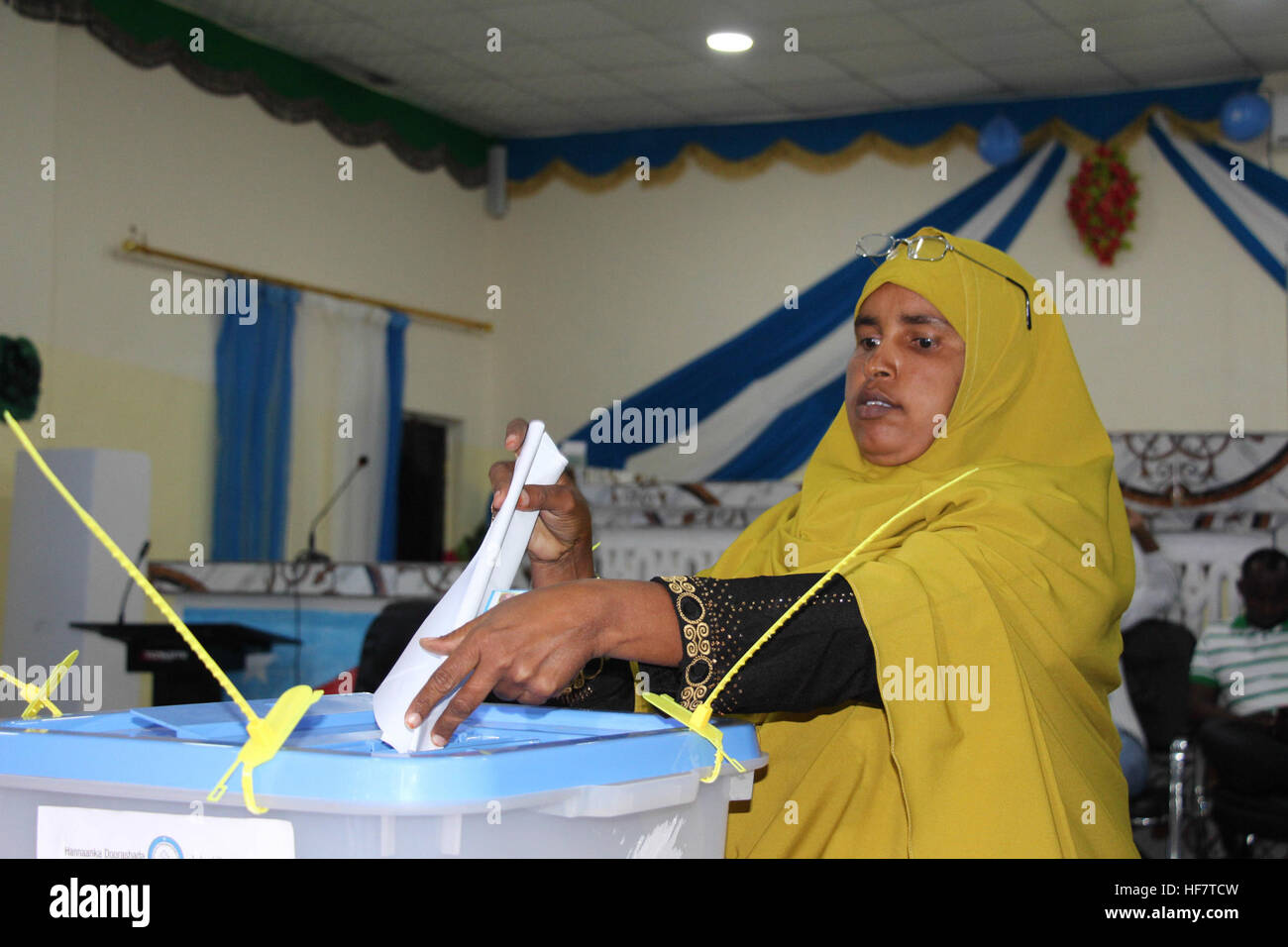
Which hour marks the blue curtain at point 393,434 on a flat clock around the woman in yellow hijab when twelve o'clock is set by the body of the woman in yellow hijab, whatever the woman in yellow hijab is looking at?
The blue curtain is roughly at 4 o'clock from the woman in yellow hijab.

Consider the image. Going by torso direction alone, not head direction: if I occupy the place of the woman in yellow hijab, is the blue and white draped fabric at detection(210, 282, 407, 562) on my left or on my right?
on my right

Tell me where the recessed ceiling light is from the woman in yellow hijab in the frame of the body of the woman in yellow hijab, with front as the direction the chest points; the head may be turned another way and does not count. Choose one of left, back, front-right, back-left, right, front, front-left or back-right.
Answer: back-right

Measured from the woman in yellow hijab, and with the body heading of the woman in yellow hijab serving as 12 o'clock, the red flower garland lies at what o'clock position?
The red flower garland is roughly at 5 o'clock from the woman in yellow hijab.

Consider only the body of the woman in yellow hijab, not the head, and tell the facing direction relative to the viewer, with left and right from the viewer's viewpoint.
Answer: facing the viewer and to the left of the viewer

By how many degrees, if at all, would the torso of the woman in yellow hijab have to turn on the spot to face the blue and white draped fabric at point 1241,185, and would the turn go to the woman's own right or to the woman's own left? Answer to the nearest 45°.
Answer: approximately 135° to the woman's own right

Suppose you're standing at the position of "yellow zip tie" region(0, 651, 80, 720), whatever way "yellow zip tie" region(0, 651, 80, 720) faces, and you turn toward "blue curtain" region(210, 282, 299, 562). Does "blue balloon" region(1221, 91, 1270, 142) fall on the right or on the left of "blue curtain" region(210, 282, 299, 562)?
right

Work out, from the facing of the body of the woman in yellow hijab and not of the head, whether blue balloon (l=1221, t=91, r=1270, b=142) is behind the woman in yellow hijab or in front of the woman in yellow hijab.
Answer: behind

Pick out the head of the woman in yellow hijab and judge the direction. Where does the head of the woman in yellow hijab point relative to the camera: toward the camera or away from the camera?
toward the camera

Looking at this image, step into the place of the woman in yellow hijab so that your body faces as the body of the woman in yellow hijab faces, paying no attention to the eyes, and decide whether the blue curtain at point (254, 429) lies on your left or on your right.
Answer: on your right
